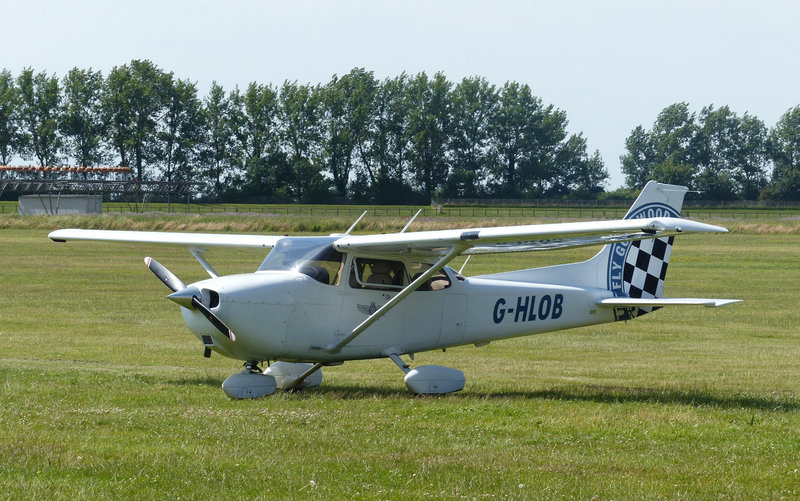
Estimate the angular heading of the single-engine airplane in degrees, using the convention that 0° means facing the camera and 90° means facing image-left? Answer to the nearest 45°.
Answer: approximately 45°
